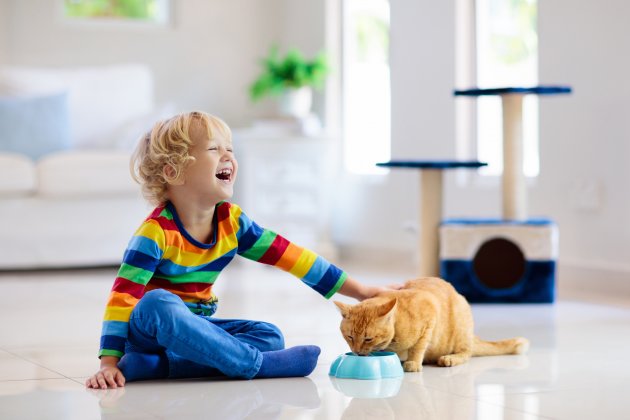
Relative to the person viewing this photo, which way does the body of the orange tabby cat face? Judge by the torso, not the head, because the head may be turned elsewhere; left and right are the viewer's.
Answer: facing the viewer and to the left of the viewer

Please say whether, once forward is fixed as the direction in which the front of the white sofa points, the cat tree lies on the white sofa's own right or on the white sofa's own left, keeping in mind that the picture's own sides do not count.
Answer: on the white sofa's own left

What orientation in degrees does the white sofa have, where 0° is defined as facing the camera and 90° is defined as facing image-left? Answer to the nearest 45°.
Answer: approximately 0°

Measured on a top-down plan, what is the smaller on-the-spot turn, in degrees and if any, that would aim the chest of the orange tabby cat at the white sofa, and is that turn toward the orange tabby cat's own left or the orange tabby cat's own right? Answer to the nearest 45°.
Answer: approximately 90° to the orange tabby cat's own right

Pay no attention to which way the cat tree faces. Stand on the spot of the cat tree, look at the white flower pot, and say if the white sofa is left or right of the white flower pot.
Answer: left

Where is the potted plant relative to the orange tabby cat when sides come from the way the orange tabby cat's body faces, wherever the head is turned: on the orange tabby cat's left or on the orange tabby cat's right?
on the orange tabby cat's right

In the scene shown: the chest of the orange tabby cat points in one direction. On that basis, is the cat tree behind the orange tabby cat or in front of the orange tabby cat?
behind

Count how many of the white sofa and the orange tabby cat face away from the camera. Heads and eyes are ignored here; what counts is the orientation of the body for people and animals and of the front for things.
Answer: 0

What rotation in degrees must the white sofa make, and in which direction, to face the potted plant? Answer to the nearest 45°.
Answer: approximately 90° to its left

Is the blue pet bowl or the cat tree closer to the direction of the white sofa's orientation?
the blue pet bowl

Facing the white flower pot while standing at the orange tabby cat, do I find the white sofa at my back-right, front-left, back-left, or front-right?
front-left

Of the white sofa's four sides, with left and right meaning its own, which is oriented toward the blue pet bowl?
front

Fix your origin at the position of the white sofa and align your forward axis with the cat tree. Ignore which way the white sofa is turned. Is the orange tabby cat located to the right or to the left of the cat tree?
right
